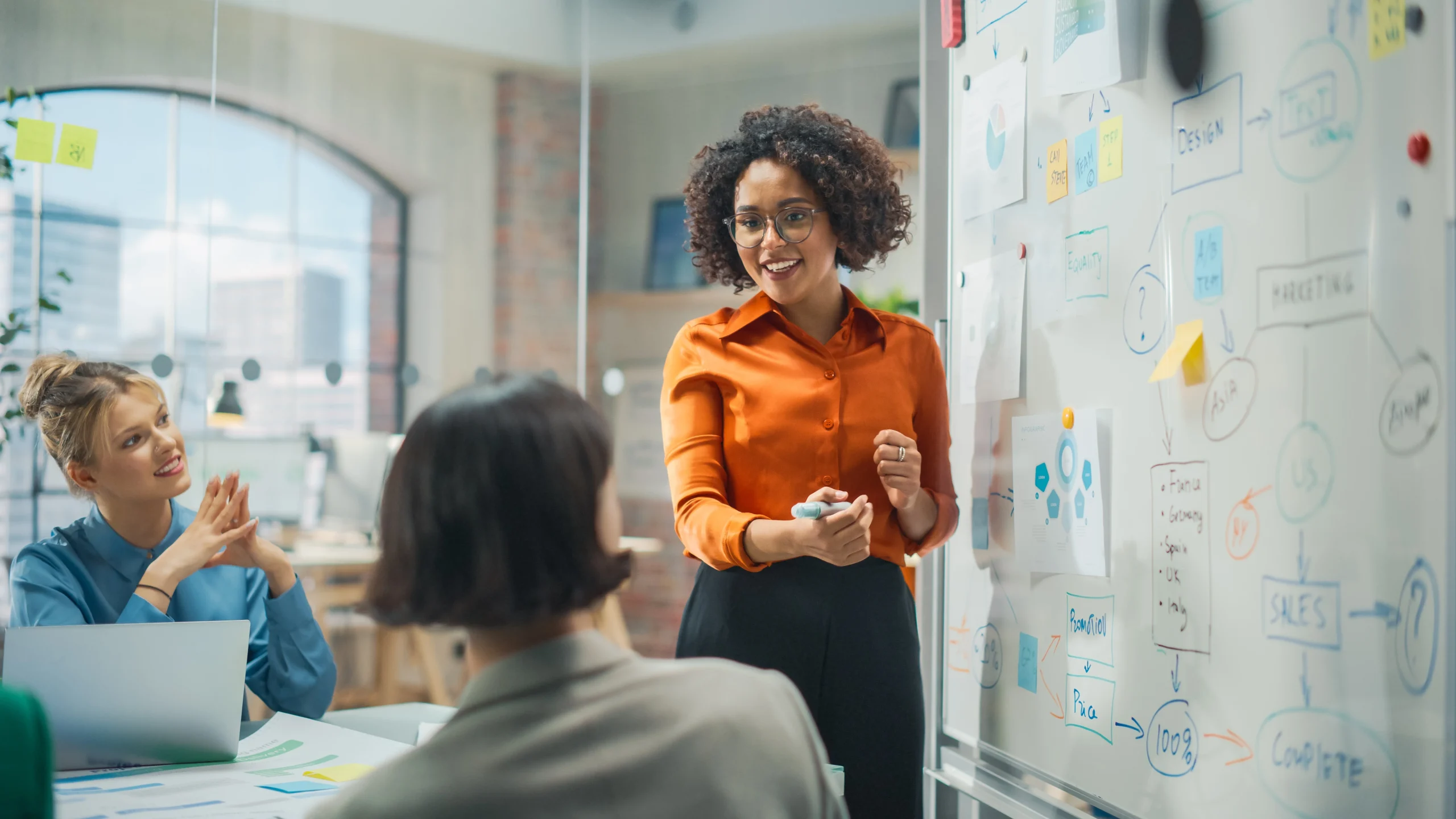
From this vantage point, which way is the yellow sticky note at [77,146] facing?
toward the camera

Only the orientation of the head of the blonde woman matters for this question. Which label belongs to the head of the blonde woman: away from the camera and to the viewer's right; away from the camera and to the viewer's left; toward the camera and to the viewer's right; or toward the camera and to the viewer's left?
toward the camera and to the viewer's right

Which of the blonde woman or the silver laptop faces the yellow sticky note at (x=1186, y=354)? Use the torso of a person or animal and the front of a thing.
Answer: the blonde woman

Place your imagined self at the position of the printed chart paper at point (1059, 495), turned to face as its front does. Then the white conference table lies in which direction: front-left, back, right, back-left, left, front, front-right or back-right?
front-right

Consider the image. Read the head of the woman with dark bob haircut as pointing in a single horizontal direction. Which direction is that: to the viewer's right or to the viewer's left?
to the viewer's right

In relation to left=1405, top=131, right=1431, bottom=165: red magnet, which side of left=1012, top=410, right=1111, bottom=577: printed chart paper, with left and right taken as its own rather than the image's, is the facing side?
left

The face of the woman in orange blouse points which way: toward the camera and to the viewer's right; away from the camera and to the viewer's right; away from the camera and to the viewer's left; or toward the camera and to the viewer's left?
toward the camera and to the viewer's left

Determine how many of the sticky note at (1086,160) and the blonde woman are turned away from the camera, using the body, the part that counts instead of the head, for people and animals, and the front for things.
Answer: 0

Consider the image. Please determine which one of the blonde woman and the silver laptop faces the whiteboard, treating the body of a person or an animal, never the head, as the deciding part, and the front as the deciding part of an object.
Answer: the blonde woman

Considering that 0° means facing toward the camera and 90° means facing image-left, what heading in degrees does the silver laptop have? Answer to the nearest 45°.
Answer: approximately 180°

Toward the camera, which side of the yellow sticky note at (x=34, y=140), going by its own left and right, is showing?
front

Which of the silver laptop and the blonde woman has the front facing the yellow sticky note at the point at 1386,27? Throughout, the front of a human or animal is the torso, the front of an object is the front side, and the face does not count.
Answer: the blonde woman

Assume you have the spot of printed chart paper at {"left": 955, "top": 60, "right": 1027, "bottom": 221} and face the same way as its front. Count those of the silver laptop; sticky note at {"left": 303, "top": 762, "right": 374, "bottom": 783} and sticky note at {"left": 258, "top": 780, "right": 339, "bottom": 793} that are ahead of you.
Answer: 3

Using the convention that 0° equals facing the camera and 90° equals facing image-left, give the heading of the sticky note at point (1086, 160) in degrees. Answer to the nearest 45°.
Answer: approximately 45°

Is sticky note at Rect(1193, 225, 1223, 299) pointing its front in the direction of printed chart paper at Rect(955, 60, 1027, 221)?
no

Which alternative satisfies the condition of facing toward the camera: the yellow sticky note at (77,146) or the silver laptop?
the yellow sticky note

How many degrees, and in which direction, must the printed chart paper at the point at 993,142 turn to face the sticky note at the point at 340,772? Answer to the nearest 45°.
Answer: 0° — it already faces it

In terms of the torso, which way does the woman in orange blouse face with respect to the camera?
toward the camera

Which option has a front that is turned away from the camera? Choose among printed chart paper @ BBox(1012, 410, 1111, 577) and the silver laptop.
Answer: the silver laptop
